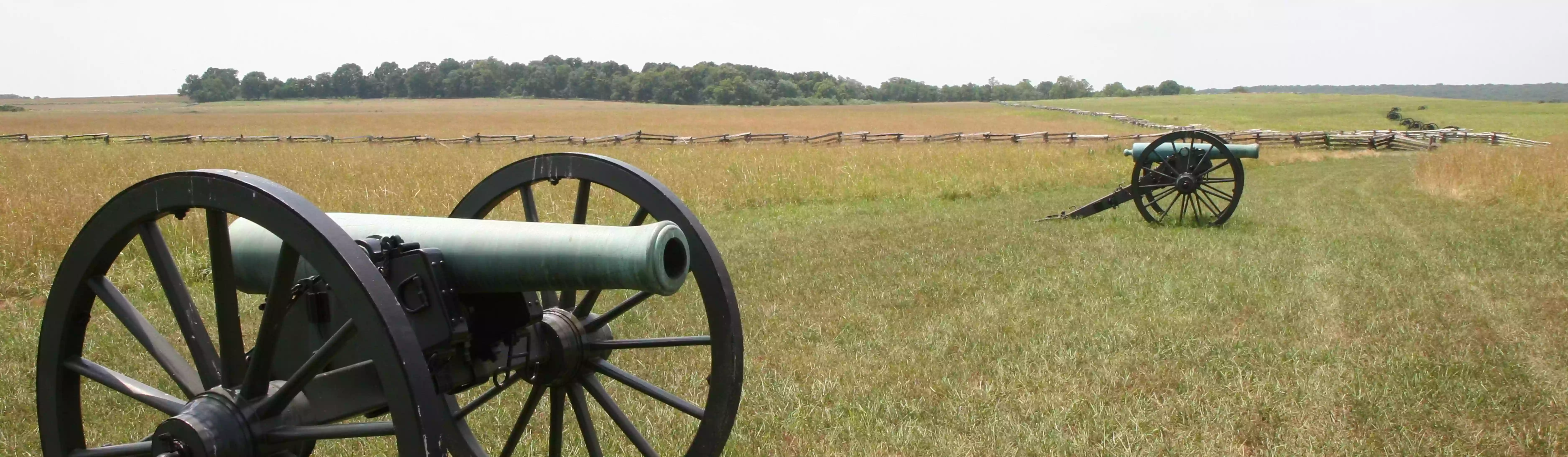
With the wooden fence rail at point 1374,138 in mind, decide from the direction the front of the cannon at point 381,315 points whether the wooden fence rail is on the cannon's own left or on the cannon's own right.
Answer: on the cannon's own left

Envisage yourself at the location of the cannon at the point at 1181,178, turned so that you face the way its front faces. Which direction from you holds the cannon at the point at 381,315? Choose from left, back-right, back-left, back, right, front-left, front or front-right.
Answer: right

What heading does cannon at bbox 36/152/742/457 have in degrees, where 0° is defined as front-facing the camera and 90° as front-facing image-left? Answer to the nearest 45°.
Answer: approximately 315°

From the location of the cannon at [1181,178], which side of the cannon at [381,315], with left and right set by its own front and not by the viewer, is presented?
left

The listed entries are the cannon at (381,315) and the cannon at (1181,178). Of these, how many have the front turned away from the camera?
0

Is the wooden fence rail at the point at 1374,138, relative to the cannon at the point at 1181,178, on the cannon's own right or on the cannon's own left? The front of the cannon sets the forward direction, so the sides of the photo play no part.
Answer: on the cannon's own left

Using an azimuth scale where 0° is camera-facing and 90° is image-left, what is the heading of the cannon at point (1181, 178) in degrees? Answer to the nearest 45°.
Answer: approximately 270°
